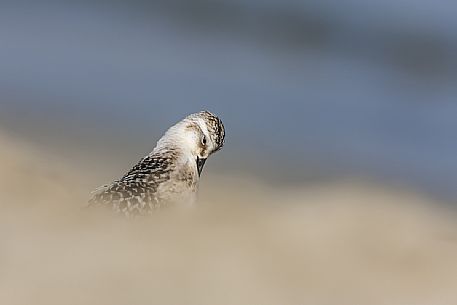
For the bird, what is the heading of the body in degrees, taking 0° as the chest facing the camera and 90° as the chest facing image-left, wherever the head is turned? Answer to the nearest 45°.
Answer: approximately 270°
